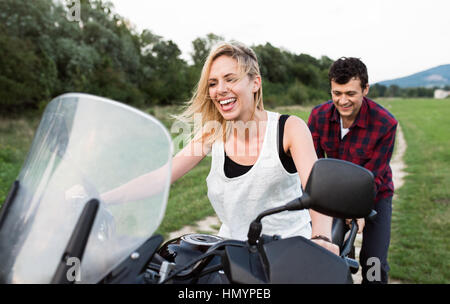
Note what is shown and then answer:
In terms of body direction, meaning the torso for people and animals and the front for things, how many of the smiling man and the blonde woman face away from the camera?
0

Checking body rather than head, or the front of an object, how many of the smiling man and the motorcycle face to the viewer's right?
0

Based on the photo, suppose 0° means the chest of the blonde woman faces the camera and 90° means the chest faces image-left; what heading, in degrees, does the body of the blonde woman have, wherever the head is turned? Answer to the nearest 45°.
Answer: approximately 45°

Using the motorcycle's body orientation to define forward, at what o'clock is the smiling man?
The smiling man is roughly at 6 o'clock from the motorcycle.

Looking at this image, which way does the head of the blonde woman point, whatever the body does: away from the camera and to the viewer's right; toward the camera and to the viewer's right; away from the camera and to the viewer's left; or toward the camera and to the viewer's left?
toward the camera and to the viewer's left

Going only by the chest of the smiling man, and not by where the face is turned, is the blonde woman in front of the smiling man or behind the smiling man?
in front

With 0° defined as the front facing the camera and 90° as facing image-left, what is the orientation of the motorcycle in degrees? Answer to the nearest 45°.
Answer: approximately 45°

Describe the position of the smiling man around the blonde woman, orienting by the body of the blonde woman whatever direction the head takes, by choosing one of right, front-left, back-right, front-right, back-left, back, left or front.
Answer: back
